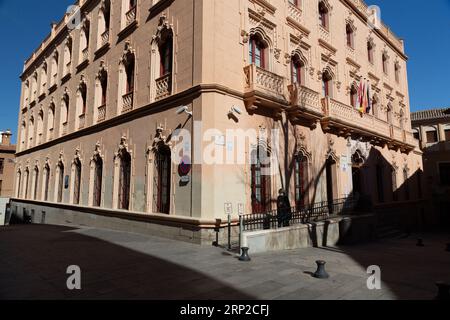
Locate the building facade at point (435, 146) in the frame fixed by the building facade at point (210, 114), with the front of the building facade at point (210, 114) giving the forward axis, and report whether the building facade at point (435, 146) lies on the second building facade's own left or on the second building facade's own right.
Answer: on the second building facade's own left

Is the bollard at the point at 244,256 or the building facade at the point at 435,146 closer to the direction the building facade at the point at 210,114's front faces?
the bollard
